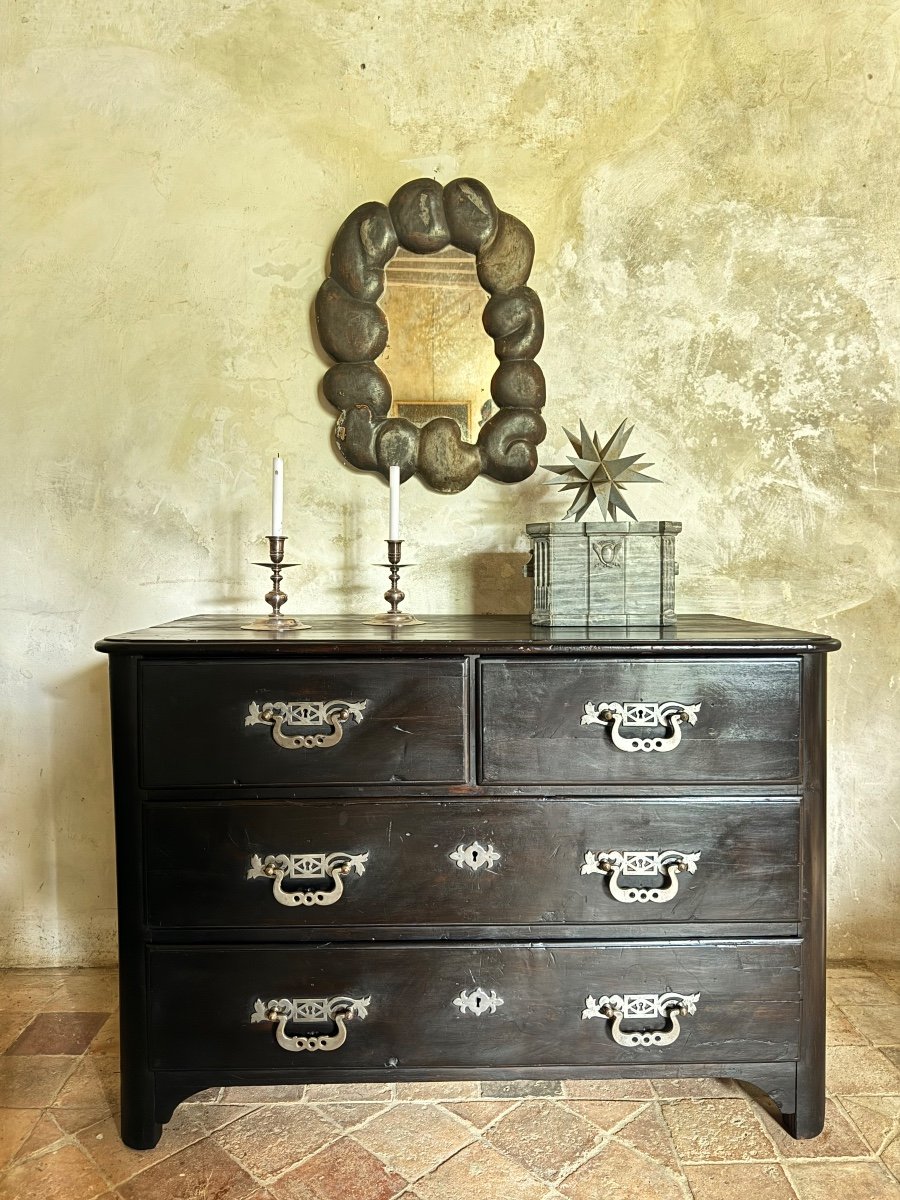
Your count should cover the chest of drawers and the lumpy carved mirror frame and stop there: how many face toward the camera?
2

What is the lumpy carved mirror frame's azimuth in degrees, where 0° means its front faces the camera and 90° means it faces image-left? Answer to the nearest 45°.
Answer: approximately 0°
